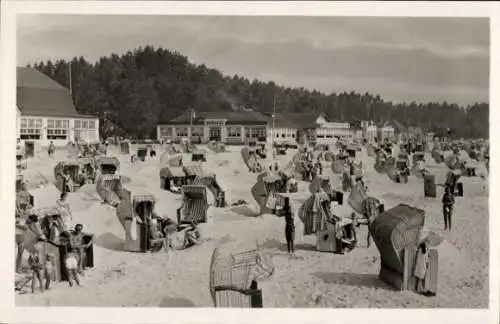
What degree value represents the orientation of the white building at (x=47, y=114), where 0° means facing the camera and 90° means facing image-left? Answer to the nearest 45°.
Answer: approximately 0°

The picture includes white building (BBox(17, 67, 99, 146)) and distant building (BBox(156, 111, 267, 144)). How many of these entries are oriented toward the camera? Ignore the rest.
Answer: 2

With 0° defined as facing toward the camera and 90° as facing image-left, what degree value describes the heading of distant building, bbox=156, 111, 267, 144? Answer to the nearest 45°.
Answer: approximately 0°

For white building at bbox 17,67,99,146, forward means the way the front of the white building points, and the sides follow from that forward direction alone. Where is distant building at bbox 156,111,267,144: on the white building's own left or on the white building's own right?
on the white building's own left

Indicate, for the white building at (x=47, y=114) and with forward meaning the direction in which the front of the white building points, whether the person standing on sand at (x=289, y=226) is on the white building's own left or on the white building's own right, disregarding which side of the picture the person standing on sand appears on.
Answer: on the white building's own left
